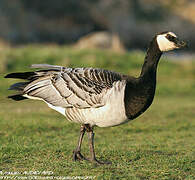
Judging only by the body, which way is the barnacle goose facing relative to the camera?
to the viewer's right
